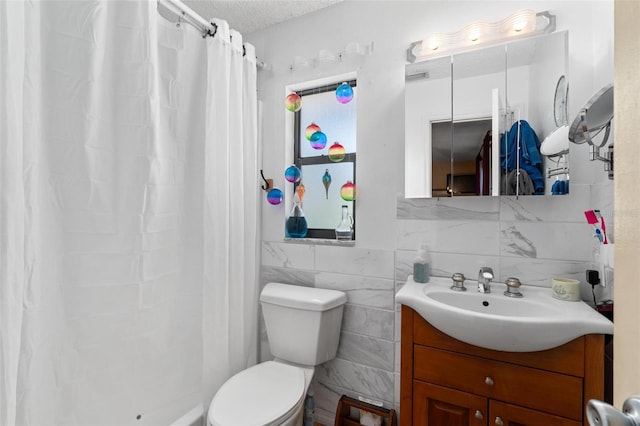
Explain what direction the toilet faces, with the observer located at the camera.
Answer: facing the viewer and to the left of the viewer

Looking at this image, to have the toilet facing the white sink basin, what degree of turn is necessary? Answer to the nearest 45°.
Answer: approximately 90° to its left
